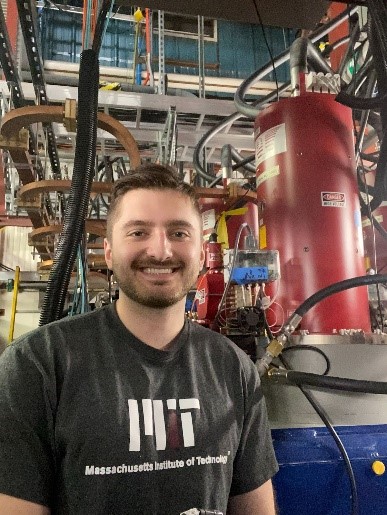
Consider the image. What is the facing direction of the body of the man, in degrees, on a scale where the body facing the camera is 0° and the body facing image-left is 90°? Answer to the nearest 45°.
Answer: approximately 0°

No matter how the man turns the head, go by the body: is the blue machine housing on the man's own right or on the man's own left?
on the man's own left

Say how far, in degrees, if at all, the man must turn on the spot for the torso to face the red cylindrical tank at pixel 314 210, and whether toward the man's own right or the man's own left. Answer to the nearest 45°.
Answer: approximately 135° to the man's own left

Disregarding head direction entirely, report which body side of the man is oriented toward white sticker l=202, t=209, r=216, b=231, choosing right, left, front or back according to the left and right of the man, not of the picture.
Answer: back

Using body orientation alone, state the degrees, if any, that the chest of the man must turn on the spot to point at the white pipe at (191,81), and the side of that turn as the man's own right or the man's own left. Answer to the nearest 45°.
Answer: approximately 180°

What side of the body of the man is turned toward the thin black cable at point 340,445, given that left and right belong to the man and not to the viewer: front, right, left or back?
left
